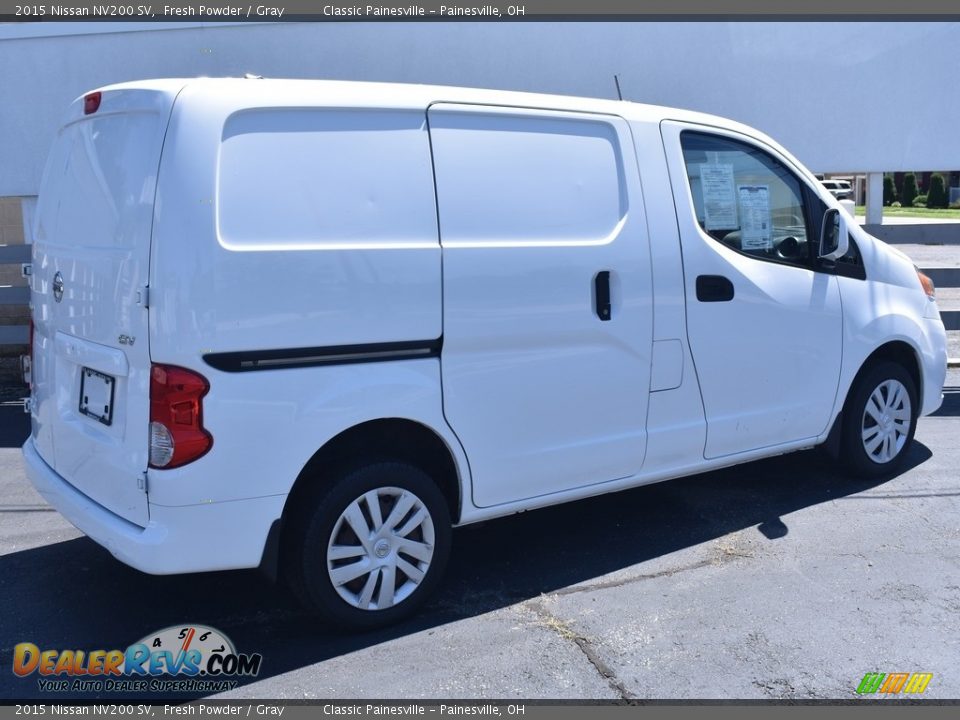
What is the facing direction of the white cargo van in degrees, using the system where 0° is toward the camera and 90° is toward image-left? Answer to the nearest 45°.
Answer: approximately 225°
